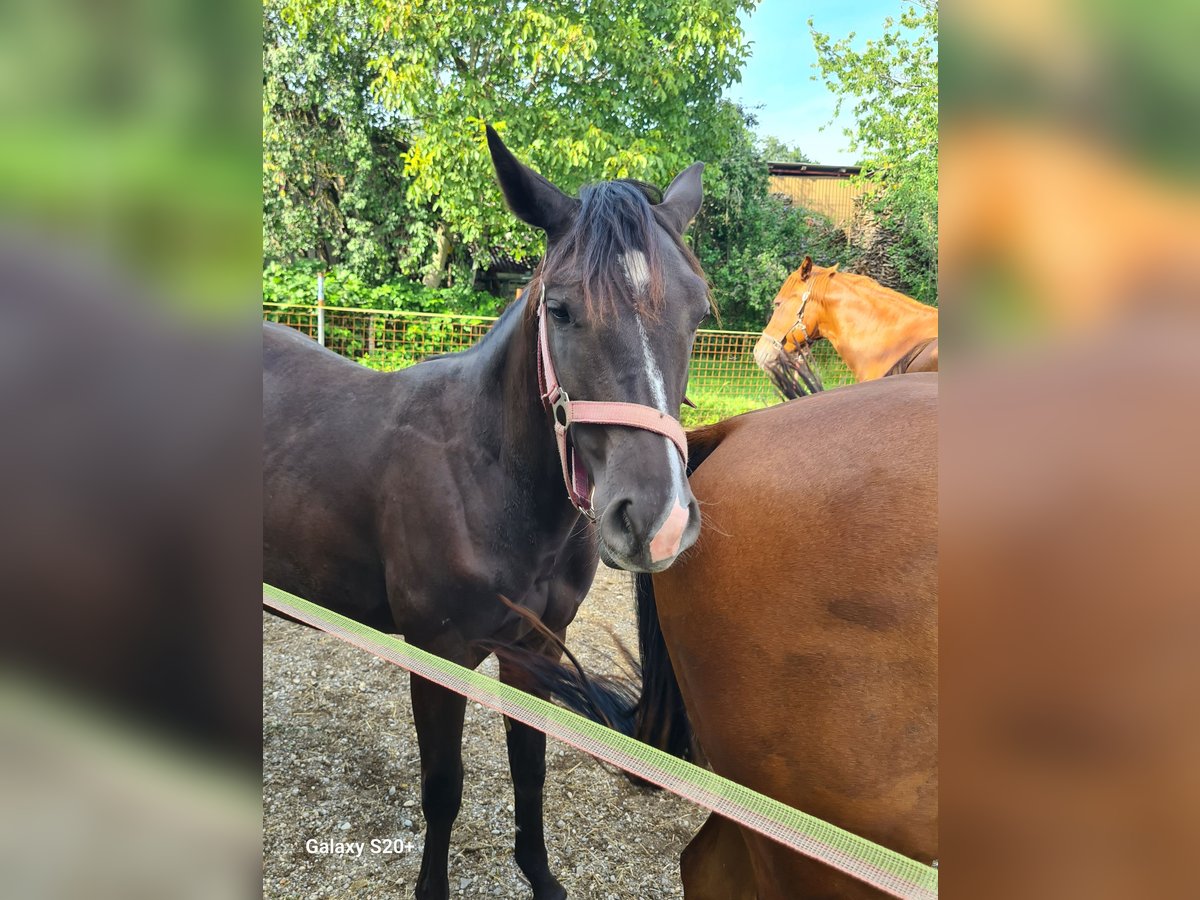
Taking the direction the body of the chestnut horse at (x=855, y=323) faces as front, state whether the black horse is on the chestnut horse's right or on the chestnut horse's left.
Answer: on the chestnut horse's left

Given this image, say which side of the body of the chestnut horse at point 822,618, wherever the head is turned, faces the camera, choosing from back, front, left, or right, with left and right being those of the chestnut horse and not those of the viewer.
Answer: right

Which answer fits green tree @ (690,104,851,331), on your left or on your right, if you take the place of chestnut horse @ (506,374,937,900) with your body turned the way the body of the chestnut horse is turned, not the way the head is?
on your left

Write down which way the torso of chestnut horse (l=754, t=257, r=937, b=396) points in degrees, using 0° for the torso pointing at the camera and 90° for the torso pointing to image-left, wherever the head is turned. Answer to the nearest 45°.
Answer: approximately 90°

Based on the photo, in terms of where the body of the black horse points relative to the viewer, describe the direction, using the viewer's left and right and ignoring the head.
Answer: facing the viewer and to the right of the viewer

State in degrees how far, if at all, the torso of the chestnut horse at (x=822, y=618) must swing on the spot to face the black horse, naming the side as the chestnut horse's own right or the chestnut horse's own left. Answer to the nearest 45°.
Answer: approximately 135° to the chestnut horse's own left

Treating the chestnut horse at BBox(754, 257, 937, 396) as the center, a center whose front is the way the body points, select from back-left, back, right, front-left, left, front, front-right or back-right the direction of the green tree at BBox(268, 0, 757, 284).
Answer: front

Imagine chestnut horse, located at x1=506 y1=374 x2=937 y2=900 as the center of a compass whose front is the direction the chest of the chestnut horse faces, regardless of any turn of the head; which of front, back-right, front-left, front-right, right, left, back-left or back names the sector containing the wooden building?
left

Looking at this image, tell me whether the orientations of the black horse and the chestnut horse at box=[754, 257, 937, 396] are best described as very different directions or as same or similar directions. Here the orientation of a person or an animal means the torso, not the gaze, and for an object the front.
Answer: very different directions

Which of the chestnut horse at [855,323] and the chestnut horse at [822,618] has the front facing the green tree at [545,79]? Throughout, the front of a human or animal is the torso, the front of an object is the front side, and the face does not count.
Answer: the chestnut horse at [855,323]

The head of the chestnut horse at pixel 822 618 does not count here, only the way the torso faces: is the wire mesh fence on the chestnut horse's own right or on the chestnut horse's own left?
on the chestnut horse's own left

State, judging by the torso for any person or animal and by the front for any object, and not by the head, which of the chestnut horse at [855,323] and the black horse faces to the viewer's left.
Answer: the chestnut horse
